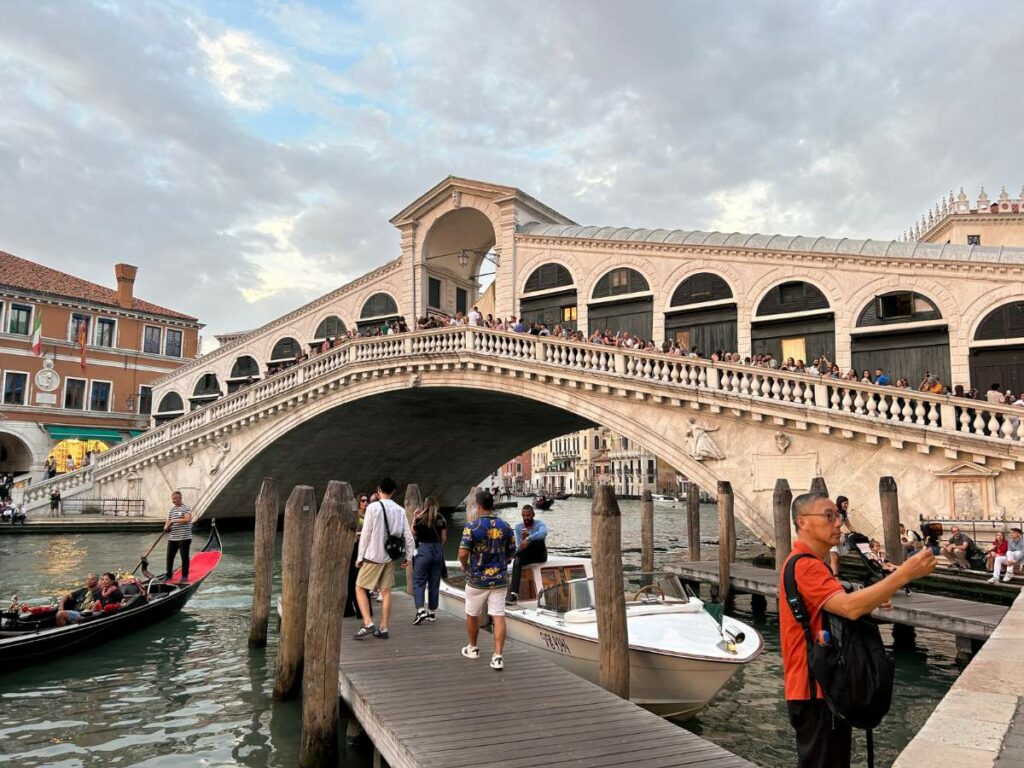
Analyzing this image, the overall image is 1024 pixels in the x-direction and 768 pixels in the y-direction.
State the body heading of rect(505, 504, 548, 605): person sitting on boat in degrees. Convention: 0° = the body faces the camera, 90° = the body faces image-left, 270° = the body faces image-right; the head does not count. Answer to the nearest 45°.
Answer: approximately 45°

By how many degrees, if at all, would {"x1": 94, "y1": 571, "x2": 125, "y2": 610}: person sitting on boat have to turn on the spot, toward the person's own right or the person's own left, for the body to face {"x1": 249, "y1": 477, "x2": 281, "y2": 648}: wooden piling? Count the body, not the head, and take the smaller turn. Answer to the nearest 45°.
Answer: approximately 90° to the person's own left

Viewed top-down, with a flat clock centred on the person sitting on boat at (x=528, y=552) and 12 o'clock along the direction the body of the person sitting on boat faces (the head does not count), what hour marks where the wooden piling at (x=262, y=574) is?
The wooden piling is roughly at 2 o'clock from the person sitting on boat.

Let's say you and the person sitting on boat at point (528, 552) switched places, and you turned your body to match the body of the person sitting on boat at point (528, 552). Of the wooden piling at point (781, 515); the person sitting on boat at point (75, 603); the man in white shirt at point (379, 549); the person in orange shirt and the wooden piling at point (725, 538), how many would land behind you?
2

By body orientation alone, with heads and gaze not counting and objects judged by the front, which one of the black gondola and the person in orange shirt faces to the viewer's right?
the person in orange shirt

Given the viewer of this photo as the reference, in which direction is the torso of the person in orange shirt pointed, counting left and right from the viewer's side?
facing to the right of the viewer

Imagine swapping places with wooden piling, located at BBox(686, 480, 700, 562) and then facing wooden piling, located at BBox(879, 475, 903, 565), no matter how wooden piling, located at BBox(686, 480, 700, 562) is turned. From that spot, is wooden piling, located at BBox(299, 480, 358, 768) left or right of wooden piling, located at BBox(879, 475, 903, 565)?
right

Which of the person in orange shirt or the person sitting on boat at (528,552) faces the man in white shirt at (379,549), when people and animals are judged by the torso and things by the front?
the person sitting on boat

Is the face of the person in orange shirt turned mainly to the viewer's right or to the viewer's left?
to the viewer's right

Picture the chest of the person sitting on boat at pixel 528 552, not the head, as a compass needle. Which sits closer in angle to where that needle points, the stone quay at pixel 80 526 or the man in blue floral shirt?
the man in blue floral shirt

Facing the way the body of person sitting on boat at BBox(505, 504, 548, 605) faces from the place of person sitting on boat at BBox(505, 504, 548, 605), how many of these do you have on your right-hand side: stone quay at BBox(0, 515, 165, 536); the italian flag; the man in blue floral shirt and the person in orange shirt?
2

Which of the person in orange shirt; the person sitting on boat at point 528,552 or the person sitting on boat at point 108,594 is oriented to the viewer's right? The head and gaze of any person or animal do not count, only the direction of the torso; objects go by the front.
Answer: the person in orange shirt

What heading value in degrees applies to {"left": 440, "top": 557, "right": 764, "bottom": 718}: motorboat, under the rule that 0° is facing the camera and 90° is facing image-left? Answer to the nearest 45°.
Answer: approximately 315°
